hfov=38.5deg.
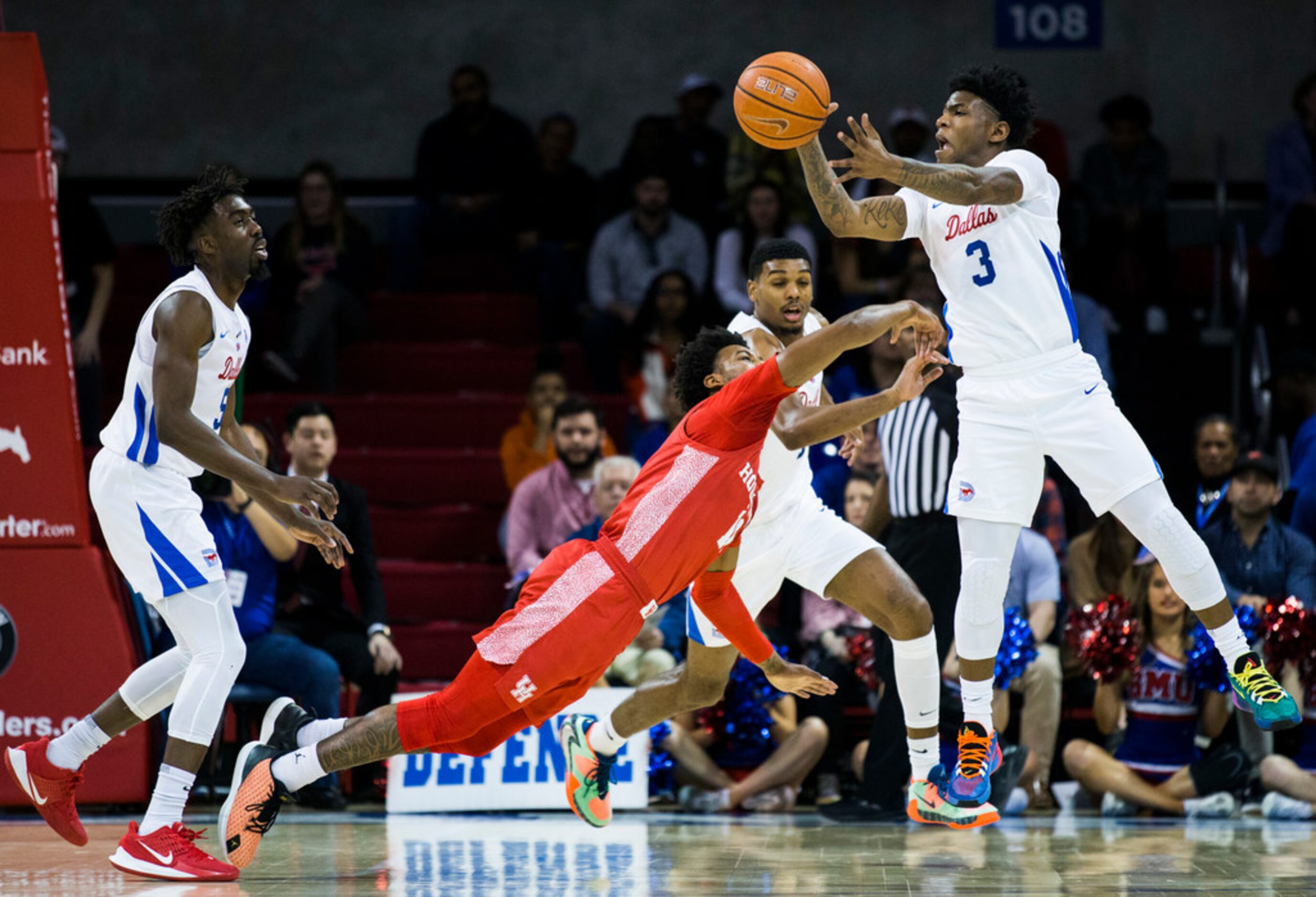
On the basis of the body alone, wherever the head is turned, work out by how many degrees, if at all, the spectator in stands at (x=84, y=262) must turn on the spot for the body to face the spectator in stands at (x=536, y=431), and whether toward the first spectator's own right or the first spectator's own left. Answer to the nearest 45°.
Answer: approximately 90° to the first spectator's own left

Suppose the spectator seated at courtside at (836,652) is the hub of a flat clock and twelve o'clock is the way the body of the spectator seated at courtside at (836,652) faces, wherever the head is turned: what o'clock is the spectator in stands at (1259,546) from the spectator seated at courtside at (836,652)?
the spectator in stands at (1259,546) is roughly at 9 o'clock from the spectator seated at courtside at (836,652).

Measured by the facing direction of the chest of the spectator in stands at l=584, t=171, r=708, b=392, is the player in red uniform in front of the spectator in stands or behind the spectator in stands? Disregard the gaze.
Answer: in front

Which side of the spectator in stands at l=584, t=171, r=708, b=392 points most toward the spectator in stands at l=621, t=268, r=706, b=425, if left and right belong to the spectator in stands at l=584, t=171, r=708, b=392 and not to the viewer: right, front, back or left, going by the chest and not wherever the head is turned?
front

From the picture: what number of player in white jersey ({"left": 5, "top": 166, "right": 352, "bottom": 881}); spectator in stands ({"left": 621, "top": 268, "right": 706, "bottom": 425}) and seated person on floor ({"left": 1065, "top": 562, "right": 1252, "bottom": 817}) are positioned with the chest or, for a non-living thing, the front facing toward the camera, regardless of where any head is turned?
2

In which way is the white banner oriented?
toward the camera

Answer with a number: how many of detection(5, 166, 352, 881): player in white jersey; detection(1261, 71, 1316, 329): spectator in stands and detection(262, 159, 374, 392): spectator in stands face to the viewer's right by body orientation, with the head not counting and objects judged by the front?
1

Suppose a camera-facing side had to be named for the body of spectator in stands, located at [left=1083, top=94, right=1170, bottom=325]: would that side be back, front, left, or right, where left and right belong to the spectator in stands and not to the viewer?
front

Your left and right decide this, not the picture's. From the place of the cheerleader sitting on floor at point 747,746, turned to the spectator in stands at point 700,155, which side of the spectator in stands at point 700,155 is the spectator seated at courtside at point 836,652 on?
right

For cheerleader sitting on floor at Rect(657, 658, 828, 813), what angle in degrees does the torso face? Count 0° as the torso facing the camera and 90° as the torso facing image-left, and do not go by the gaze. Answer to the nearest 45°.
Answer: approximately 0°

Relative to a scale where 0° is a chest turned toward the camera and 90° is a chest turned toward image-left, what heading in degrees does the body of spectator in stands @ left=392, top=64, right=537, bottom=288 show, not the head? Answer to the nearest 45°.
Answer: approximately 0°

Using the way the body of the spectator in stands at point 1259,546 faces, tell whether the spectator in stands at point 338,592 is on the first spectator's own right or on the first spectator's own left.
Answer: on the first spectator's own right
